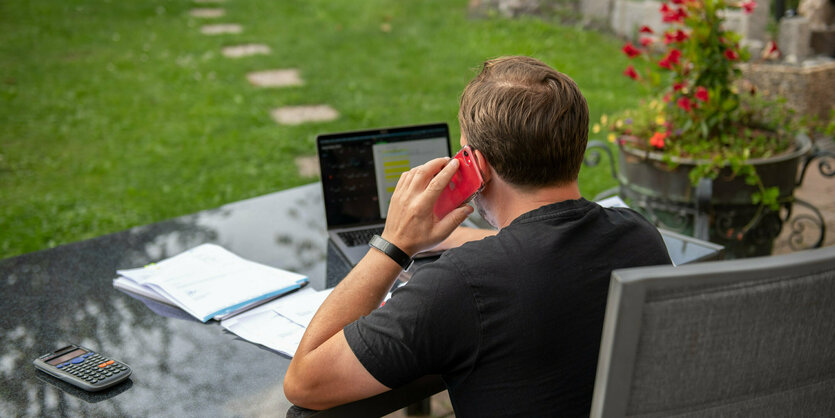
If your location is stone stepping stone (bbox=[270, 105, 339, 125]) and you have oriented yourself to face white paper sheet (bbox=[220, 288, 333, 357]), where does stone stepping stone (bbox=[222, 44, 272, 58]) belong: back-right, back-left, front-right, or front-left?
back-right

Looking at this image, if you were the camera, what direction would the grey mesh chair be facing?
facing away from the viewer and to the left of the viewer

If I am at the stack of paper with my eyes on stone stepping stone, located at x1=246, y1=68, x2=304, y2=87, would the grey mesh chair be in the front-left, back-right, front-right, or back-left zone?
back-right

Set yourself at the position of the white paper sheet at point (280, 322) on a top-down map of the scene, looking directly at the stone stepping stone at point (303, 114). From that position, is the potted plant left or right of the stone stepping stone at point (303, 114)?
right

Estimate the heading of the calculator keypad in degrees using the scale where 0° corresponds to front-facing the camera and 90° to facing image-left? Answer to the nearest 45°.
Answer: approximately 315°

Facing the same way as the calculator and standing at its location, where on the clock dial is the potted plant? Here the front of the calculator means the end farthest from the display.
The potted plant is roughly at 10 o'clock from the calculator.

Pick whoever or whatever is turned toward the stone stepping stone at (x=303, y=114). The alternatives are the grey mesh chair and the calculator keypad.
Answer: the grey mesh chair

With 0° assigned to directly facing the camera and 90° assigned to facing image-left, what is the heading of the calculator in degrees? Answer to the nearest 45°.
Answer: approximately 315°

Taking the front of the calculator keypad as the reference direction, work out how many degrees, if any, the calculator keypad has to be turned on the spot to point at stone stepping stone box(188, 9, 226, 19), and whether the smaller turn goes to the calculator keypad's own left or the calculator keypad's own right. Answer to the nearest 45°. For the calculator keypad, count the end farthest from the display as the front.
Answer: approximately 135° to the calculator keypad's own left

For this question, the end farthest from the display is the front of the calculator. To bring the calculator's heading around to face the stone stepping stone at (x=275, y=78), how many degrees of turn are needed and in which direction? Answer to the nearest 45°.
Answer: approximately 135° to its left
